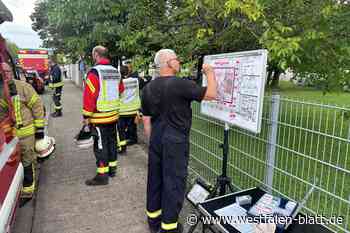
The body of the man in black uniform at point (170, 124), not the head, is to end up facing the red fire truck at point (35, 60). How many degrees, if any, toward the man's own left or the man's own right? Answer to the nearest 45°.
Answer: approximately 90° to the man's own left

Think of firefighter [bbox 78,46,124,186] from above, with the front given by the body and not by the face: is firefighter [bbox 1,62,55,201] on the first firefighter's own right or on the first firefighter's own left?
on the first firefighter's own left

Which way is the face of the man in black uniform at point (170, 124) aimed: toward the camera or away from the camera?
away from the camera

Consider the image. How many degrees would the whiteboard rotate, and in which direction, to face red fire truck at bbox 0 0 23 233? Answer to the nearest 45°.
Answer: approximately 45° to its right

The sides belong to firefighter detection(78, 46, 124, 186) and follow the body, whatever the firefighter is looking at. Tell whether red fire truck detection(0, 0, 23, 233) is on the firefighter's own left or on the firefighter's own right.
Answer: on the firefighter's own left

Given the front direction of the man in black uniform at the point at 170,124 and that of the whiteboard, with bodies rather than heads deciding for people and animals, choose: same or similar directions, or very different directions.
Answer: very different directions

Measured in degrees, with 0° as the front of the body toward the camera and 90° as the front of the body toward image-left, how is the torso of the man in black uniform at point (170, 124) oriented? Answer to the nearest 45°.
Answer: approximately 225°

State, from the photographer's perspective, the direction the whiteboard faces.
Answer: facing the viewer and to the left of the viewer
